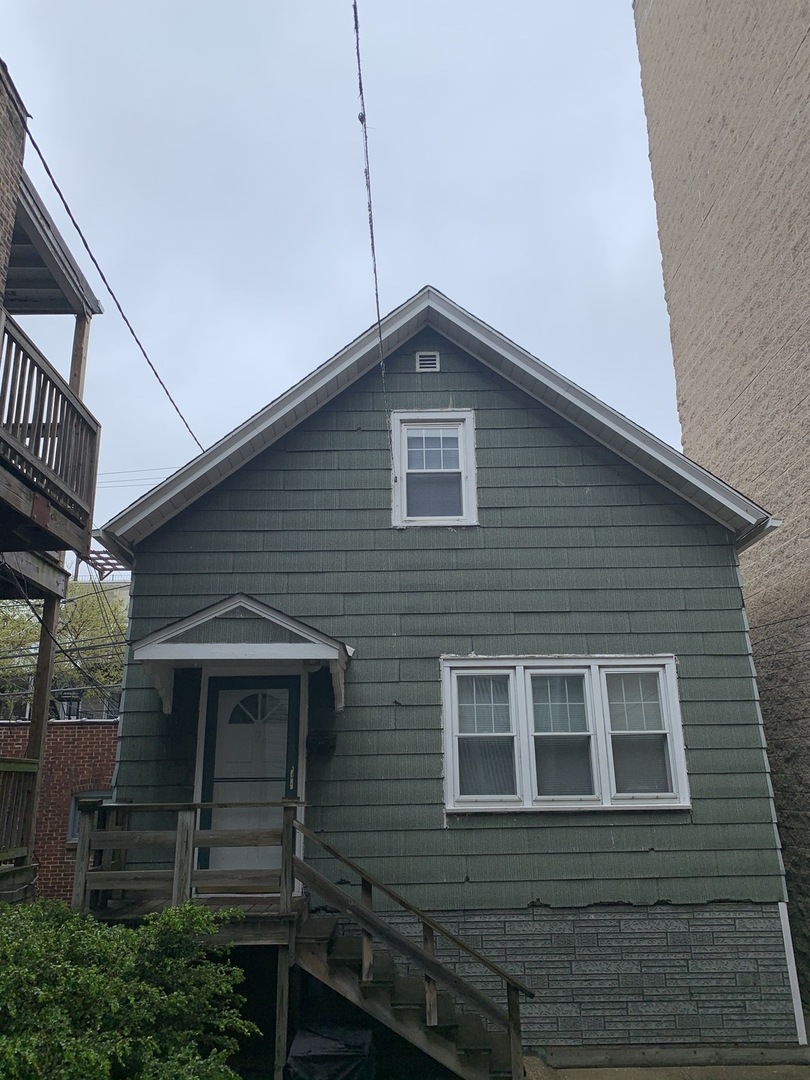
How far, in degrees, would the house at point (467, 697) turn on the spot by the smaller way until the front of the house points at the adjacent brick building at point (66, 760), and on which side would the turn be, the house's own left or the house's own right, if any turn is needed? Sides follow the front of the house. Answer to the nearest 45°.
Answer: approximately 135° to the house's own right

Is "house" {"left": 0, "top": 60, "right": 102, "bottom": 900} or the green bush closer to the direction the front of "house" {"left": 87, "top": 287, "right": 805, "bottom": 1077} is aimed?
the green bush

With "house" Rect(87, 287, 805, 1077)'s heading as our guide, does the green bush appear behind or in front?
in front

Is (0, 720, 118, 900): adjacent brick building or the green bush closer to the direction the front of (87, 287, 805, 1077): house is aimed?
the green bush

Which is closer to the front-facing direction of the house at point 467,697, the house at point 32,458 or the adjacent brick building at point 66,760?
the house

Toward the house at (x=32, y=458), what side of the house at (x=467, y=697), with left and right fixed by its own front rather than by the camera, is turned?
right

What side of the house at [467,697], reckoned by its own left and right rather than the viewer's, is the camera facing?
front
